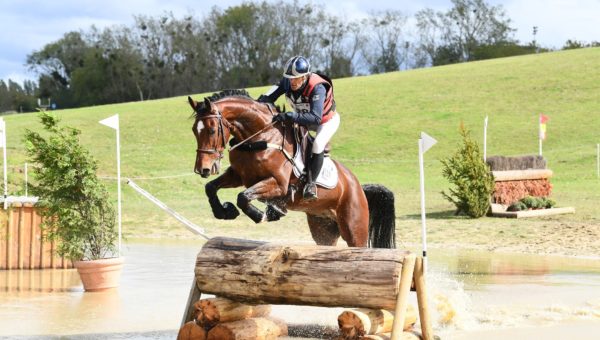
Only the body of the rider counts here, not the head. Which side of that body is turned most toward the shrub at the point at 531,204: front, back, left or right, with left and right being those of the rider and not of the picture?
back

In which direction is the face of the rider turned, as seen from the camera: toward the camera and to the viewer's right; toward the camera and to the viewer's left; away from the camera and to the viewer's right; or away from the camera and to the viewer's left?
toward the camera and to the viewer's left

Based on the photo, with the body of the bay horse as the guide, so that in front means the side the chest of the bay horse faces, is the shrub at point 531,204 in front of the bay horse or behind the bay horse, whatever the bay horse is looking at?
behind

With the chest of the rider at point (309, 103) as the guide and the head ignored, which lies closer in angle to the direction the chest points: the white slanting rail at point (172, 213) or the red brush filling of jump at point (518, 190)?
the white slanting rail

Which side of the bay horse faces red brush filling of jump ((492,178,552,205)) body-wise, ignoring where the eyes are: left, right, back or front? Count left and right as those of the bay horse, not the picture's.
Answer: back

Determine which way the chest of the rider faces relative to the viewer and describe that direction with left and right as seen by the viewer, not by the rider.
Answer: facing the viewer and to the left of the viewer

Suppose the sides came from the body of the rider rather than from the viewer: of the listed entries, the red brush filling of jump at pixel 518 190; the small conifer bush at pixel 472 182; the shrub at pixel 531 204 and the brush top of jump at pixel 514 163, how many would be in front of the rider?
0
